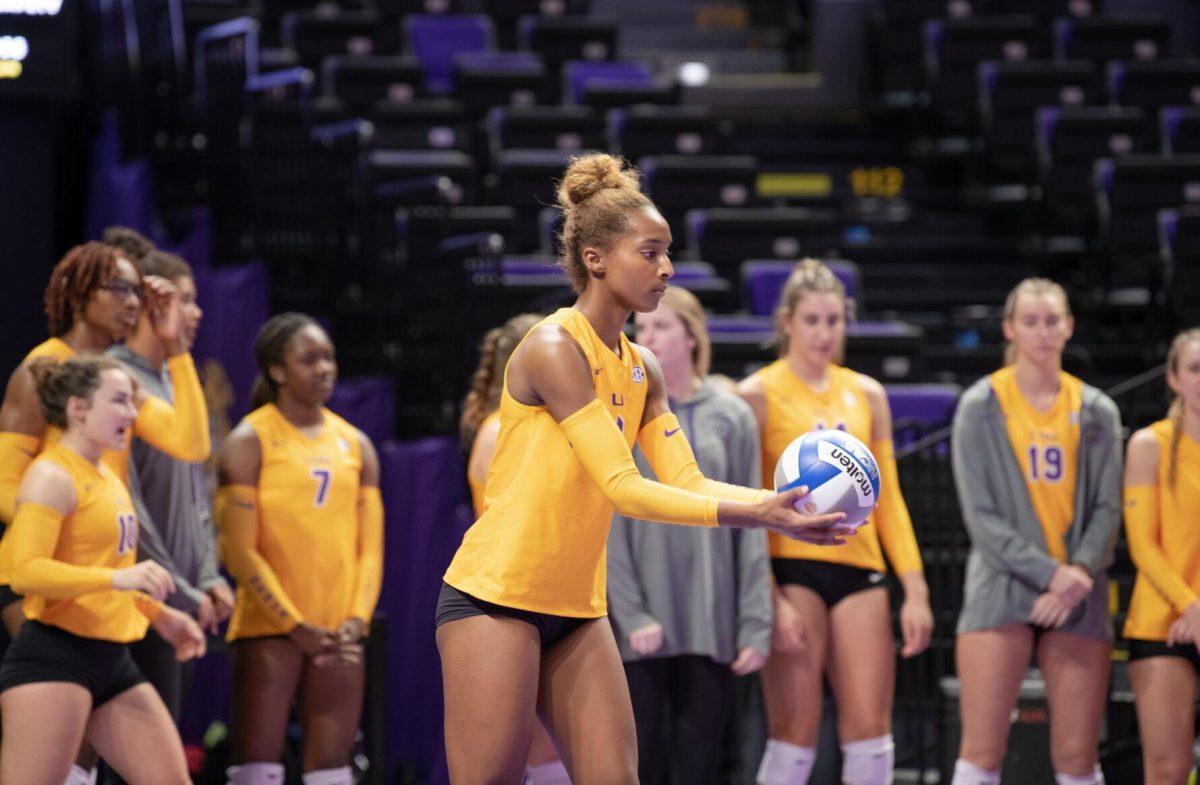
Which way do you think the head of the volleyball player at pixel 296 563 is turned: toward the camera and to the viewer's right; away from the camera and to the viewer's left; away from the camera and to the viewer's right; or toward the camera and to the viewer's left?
toward the camera and to the viewer's right

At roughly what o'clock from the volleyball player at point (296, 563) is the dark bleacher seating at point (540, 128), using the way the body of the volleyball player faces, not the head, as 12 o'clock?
The dark bleacher seating is roughly at 8 o'clock from the volleyball player.

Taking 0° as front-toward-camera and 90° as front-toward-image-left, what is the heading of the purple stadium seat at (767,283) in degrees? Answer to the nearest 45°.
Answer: approximately 0°

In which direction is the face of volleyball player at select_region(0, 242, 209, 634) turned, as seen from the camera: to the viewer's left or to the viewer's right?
to the viewer's right

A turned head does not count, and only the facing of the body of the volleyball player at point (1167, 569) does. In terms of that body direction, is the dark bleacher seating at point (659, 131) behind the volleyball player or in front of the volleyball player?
behind

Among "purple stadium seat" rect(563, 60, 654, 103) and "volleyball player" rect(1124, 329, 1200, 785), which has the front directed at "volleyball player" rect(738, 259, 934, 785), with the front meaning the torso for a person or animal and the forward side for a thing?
the purple stadium seat

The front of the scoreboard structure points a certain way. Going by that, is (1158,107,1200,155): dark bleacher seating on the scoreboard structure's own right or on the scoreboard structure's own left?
on the scoreboard structure's own left

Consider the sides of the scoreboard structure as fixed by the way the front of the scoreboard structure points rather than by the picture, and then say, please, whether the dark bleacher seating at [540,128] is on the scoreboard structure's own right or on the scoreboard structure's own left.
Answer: on the scoreboard structure's own left

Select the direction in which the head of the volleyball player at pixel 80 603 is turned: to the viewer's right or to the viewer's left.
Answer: to the viewer's right
